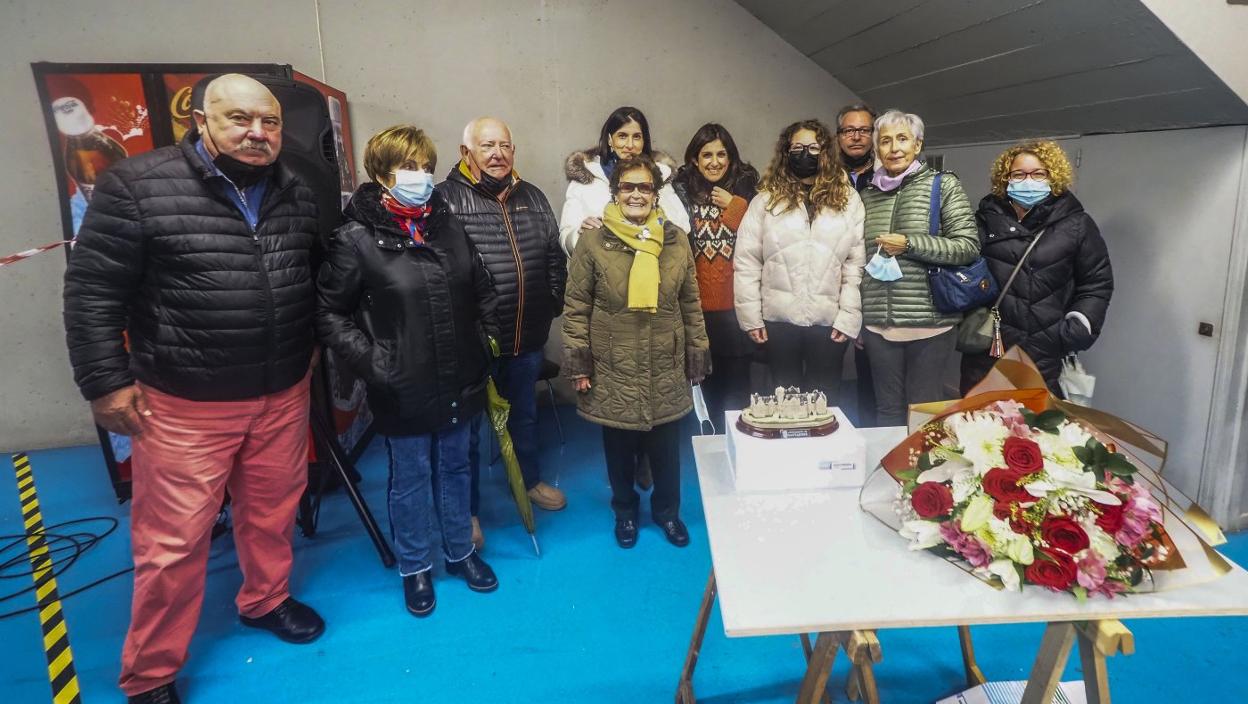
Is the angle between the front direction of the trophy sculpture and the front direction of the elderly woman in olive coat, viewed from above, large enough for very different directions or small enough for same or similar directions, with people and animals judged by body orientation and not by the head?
same or similar directions

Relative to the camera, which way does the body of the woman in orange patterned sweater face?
toward the camera

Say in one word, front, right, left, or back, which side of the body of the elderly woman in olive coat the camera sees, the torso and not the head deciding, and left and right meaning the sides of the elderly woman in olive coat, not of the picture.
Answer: front

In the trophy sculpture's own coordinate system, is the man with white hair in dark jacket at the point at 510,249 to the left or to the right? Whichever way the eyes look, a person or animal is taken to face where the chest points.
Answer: on its right

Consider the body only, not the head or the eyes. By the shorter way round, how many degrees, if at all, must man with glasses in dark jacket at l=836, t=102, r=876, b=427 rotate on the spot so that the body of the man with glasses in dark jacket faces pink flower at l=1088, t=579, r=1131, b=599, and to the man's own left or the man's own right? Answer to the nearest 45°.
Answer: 0° — they already face it

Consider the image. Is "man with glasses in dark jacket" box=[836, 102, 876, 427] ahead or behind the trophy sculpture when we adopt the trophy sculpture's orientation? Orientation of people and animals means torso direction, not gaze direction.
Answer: behind

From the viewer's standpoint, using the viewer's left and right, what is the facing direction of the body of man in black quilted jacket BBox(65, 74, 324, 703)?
facing the viewer and to the right of the viewer

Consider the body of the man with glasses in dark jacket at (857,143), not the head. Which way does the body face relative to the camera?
toward the camera

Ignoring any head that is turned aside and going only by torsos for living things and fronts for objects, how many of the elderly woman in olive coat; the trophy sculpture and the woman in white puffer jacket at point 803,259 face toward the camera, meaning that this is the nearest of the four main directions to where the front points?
3

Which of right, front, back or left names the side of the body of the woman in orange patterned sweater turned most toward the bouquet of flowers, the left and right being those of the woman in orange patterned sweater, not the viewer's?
front

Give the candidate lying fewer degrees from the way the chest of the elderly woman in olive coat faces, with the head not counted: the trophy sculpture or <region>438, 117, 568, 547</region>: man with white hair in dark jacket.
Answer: the trophy sculpture
